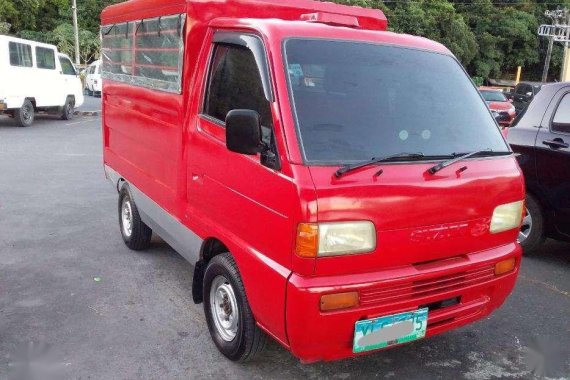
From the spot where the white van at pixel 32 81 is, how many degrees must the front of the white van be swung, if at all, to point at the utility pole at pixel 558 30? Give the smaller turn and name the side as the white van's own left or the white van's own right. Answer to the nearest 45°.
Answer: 0° — it already faces it

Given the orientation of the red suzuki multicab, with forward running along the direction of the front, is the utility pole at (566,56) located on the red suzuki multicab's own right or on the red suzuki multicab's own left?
on the red suzuki multicab's own left

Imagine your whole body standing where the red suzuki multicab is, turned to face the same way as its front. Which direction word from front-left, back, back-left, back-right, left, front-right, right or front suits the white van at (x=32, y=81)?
back

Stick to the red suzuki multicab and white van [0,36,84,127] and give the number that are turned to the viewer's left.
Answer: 0

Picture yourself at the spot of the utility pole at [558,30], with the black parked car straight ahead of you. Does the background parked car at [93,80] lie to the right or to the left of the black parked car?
right

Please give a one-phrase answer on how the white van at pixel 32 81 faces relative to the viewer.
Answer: facing away from the viewer and to the right of the viewer

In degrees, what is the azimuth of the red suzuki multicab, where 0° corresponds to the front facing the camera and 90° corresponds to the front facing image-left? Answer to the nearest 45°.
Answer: approximately 315°

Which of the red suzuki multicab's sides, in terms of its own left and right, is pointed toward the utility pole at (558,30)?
left

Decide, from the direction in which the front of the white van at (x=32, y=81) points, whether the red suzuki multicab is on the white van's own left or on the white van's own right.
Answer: on the white van's own right

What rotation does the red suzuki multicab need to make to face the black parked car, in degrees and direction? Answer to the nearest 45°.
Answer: approximately 90° to its left

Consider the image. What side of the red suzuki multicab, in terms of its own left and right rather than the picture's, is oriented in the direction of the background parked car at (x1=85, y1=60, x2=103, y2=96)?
back
